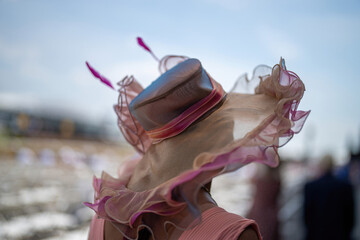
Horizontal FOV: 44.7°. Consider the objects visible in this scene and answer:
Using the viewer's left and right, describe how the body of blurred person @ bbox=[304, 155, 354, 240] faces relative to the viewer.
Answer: facing away from the viewer

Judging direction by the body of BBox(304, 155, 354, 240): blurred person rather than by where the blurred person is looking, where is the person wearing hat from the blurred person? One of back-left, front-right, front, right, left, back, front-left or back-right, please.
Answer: back
